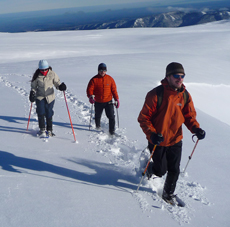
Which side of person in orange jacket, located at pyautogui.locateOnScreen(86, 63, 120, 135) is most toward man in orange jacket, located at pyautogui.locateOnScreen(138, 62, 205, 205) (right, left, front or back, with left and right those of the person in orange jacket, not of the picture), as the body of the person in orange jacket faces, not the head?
front

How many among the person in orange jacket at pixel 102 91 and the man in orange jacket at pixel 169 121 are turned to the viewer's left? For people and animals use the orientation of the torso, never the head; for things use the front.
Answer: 0

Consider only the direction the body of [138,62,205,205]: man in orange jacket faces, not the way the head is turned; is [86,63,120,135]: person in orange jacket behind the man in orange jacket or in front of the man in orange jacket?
behind

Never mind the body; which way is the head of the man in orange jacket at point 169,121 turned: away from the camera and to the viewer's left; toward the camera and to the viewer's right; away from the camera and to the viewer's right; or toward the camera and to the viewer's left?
toward the camera and to the viewer's right

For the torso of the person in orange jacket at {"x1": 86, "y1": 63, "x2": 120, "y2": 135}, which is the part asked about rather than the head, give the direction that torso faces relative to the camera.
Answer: toward the camera
